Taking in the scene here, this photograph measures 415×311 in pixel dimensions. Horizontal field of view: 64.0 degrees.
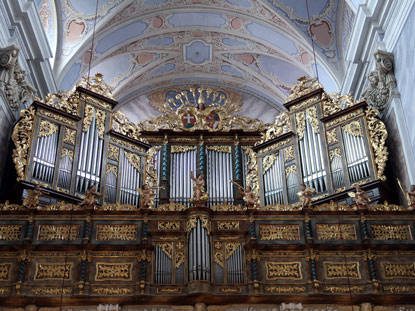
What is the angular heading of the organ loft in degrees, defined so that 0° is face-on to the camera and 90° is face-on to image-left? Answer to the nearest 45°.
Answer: approximately 0°
